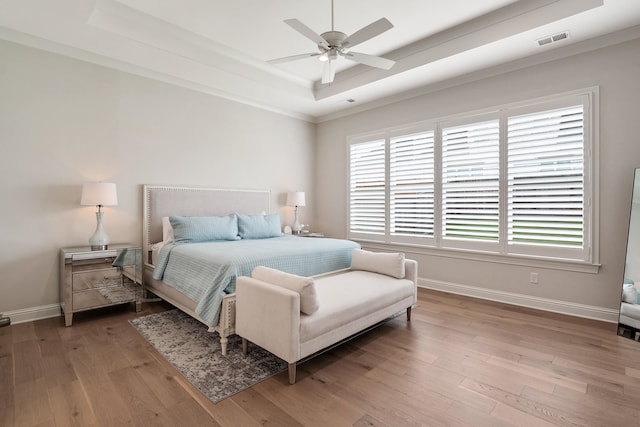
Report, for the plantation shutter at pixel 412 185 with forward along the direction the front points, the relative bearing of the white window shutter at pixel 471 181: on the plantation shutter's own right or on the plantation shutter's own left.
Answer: on the plantation shutter's own left

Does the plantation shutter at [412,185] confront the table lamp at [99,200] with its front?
yes

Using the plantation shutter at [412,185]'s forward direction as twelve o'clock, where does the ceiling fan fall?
The ceiling fan is roughly at 11 o'clock from the plantation shutter.

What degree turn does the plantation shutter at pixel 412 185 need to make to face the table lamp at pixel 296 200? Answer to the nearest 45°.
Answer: approximately 45° to its right

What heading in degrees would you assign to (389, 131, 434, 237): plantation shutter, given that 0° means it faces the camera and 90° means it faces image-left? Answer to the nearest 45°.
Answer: approximately 45°

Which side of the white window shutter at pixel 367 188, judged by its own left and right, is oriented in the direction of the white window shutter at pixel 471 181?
left

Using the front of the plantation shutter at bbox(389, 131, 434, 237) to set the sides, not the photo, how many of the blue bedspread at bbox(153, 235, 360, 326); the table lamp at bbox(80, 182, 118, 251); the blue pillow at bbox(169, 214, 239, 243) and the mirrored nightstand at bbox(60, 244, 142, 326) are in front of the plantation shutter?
4

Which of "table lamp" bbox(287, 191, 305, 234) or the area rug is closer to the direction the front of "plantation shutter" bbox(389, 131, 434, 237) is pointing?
the area rug

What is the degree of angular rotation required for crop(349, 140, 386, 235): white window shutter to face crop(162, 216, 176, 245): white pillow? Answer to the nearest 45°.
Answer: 0° — it already faces it
